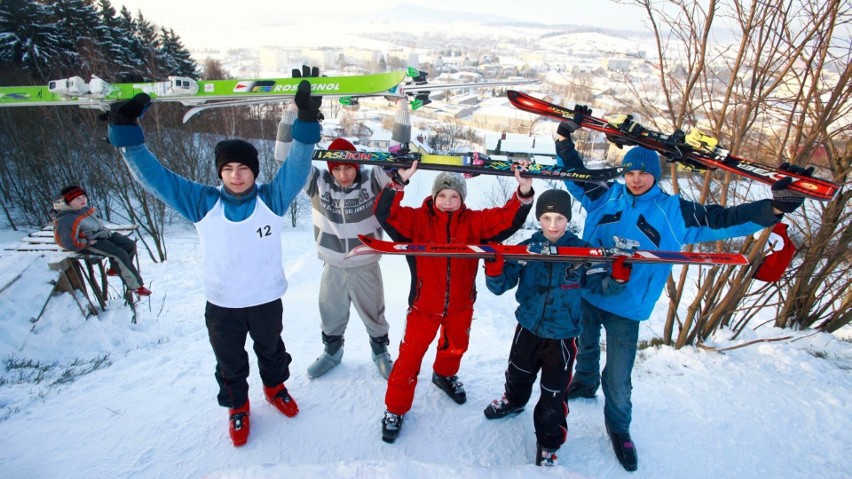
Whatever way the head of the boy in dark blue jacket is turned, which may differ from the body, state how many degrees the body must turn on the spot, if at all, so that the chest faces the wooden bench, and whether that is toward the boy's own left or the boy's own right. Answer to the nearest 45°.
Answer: approximately 90° to the boy's own right

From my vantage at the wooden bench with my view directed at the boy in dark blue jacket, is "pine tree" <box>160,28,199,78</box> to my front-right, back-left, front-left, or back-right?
back-left

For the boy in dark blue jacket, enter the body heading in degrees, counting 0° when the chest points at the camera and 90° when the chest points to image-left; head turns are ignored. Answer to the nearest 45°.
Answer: approximately 0°

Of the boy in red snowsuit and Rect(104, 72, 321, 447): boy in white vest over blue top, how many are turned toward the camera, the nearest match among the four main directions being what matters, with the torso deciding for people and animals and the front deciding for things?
2

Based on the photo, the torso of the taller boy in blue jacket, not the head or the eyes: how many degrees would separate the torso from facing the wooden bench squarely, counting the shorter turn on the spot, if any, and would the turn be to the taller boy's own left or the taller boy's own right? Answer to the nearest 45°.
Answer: approximately 90° to the taller boy's own right

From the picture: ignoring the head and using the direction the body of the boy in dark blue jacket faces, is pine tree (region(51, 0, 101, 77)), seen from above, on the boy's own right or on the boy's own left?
on the boy's own right

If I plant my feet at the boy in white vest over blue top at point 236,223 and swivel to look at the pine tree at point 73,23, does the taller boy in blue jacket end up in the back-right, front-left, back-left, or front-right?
back-right
